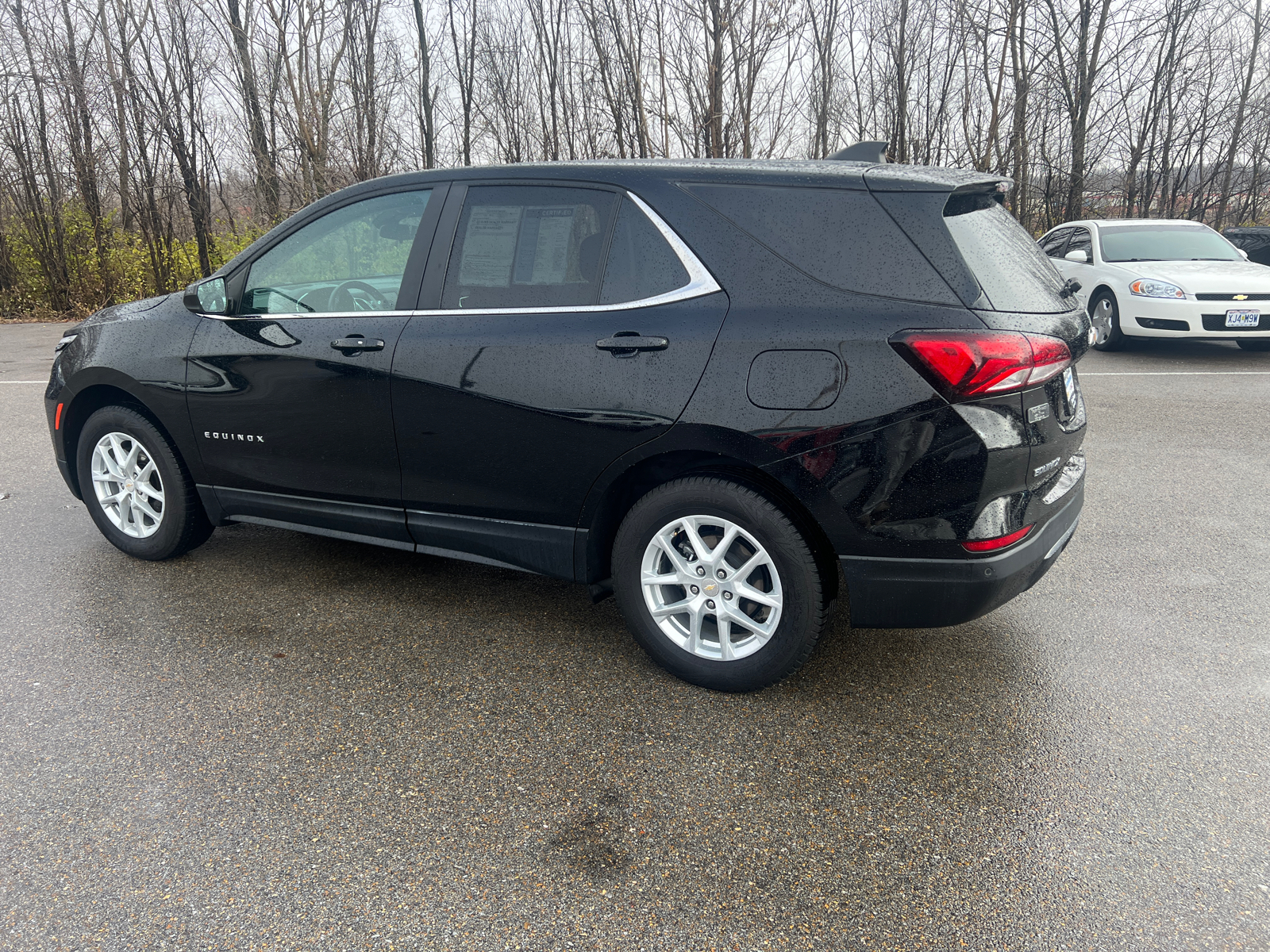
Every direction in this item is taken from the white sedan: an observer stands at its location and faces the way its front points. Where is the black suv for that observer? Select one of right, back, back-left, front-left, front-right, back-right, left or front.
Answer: front-right

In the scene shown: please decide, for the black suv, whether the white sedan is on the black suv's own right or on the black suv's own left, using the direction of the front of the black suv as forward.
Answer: on the black suv's own right

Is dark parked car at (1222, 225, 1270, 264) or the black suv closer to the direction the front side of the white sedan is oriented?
the black suv

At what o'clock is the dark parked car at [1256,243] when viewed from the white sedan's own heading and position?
The dark parked car is roughly at 8 o'clock from the white sedan.

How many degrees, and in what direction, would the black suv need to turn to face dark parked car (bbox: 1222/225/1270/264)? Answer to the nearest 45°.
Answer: approximately 90° to its right

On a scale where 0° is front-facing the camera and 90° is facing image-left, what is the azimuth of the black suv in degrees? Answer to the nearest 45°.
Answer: approximately 135°

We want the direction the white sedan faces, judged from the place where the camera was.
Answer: facing the viewer and to the right of the viewer
